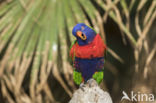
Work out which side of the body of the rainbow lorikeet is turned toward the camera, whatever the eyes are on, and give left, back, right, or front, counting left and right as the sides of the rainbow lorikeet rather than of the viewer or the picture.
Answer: front
